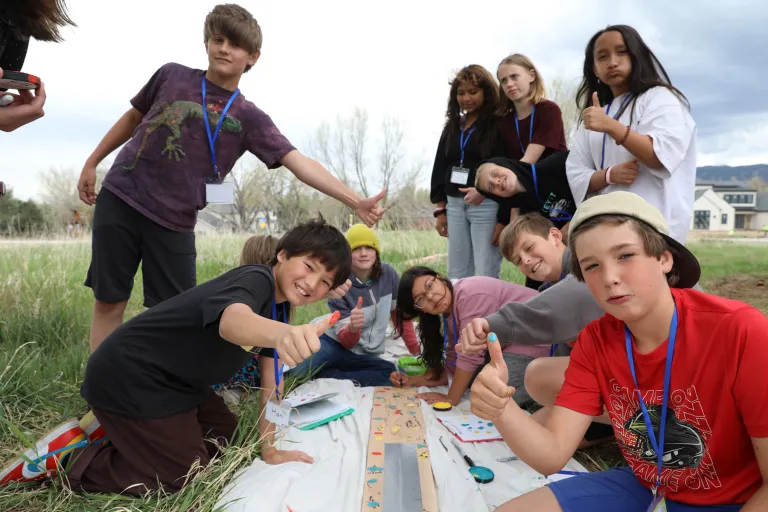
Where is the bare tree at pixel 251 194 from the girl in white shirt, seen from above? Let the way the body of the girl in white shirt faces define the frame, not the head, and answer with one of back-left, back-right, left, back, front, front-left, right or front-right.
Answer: right

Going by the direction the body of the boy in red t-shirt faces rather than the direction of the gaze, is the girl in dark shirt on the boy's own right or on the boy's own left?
on the boy's own right

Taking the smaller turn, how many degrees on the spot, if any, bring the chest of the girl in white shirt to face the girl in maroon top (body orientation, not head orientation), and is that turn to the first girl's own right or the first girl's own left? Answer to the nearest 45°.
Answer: approximately 90° to the first girl's own right

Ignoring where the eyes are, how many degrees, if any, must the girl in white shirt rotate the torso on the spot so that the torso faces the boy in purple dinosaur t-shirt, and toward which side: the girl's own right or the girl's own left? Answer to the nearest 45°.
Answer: approximately 45° to the girl's own right

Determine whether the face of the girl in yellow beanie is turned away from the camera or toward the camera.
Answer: toward the camera

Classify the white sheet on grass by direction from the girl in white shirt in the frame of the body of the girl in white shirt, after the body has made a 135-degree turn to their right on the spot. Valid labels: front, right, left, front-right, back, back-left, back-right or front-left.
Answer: back-left

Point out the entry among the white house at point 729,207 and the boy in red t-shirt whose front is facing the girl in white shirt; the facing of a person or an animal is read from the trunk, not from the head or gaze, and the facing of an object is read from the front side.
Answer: the white house

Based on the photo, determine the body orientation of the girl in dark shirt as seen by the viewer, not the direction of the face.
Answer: toward the camera

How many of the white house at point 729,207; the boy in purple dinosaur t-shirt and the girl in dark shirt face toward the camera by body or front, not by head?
3

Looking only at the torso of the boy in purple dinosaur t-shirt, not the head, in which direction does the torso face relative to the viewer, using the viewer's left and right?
facing the viewer

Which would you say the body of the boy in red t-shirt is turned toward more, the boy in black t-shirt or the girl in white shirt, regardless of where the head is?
the boy in black t-shirt
